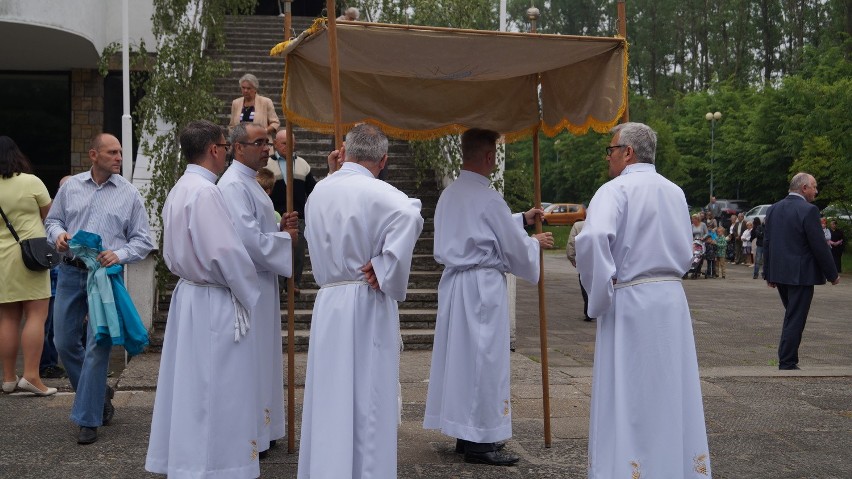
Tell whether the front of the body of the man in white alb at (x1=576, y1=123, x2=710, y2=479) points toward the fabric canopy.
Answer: yes

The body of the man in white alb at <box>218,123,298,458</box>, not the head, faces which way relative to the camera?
to the viewer's right

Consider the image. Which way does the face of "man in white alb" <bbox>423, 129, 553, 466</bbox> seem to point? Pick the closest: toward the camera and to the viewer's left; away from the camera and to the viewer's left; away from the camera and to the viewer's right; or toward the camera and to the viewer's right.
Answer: away from the camera and to the viewer's right

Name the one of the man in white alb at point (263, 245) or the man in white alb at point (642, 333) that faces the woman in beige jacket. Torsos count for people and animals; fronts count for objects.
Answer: the man in white alb at point (642, 333)

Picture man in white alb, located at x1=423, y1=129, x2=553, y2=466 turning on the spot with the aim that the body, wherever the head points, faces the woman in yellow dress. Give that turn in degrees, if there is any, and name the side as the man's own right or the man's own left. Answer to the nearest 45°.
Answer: approximately 135° to the man's own left

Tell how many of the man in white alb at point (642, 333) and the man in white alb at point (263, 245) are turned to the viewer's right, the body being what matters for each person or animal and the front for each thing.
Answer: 1

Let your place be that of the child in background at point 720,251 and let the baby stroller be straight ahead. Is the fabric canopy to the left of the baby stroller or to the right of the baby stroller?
left

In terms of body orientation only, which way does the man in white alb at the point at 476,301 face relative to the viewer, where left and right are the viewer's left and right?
facing away from the viewer and to the right of the viewer
